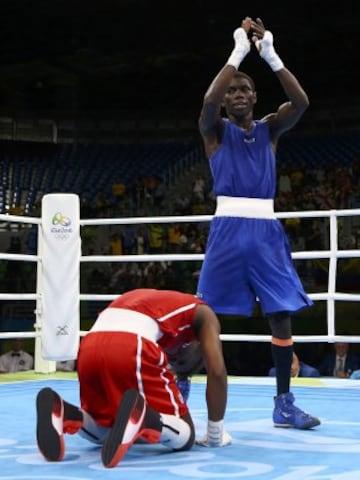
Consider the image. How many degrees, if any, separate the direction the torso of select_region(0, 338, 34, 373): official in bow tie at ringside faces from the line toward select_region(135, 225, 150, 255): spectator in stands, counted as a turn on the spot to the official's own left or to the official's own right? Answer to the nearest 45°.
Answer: approximately 135° to the official's own left

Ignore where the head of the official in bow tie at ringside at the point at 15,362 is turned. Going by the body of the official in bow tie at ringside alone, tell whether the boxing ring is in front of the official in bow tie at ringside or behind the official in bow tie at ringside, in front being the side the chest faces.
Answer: in front

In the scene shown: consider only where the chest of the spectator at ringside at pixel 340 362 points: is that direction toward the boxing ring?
yes

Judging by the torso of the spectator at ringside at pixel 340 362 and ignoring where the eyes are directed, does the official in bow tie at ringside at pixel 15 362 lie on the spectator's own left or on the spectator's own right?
on the spectator's own right

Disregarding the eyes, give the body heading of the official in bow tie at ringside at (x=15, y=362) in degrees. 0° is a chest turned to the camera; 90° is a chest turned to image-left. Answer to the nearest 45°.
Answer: approximately 0°

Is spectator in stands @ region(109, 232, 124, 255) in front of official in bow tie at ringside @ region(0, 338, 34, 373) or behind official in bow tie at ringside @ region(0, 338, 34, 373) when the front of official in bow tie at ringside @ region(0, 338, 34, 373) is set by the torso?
behind

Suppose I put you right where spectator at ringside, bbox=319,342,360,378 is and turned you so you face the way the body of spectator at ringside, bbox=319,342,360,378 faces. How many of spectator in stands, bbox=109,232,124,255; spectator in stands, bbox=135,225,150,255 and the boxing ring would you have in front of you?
1

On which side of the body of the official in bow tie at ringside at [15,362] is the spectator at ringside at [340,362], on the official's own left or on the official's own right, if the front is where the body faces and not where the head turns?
on the official's own left

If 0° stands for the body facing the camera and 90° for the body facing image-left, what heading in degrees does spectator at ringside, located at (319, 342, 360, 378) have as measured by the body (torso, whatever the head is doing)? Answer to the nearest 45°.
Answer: approximately 0°

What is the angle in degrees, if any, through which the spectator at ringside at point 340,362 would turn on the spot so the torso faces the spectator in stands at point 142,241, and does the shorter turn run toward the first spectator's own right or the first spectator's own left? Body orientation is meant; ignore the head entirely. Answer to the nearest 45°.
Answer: approximately 135° to the first spectator's own right

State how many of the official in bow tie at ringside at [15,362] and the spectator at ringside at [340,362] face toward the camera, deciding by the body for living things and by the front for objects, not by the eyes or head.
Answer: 2

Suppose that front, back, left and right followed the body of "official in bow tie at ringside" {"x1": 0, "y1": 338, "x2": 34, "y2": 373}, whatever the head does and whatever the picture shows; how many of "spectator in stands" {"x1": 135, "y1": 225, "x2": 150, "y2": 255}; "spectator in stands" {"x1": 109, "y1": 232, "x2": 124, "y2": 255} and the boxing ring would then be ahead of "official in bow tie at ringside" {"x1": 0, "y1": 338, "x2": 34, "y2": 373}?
1
